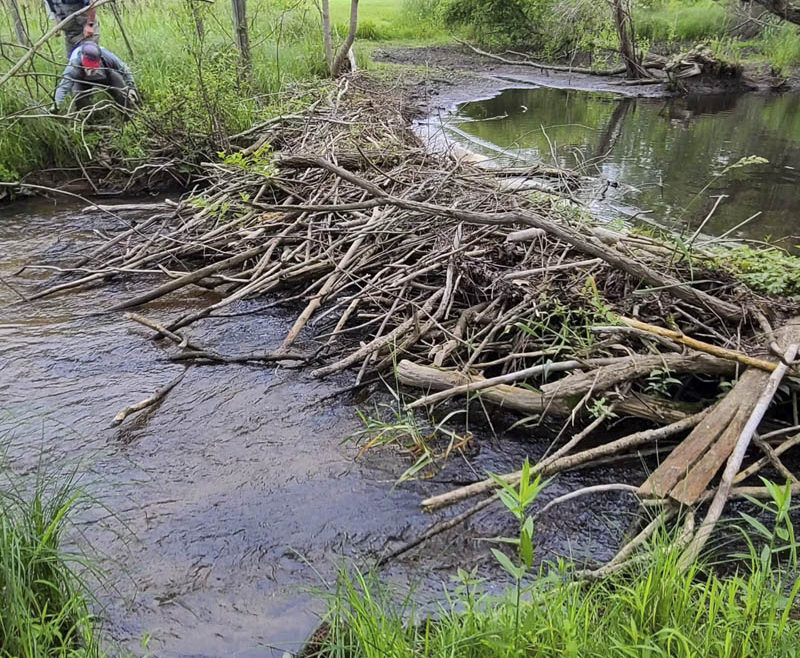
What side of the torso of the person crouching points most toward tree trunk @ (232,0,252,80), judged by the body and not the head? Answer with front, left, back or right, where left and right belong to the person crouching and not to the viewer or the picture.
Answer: left

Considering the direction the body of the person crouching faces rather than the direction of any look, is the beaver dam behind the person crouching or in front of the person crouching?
in front

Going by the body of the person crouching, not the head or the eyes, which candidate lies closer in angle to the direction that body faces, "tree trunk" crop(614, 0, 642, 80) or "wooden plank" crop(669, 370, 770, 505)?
the wooden plank

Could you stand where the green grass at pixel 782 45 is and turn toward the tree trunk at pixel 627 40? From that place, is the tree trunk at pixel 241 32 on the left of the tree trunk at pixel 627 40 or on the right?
left

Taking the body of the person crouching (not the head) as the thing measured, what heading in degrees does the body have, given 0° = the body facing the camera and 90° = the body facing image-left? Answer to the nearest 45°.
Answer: approximately 0°

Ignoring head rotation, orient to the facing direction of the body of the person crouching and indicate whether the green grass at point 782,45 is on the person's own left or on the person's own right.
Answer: on the person's own left

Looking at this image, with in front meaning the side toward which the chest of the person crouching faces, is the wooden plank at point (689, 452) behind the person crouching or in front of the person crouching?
in front

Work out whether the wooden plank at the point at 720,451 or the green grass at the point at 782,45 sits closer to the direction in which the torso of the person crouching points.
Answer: the wooden plank

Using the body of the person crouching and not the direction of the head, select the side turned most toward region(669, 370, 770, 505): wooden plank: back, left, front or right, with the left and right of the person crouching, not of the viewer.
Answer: front
